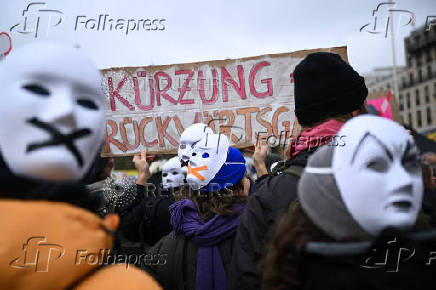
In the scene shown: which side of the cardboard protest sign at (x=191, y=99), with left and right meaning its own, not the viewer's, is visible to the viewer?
front

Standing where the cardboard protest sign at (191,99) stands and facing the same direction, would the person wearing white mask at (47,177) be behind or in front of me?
in front

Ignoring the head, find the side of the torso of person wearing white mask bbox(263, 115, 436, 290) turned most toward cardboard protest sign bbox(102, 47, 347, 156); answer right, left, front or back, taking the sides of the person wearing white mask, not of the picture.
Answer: front
